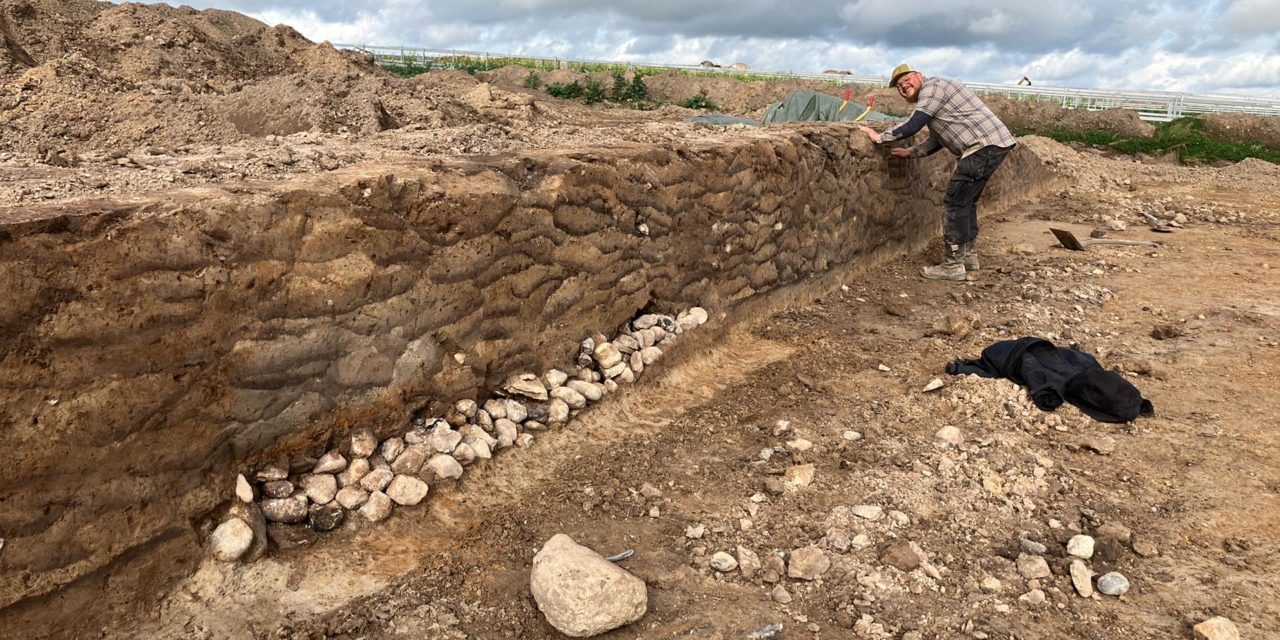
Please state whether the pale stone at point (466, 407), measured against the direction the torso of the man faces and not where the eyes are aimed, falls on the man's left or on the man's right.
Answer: on the man's left

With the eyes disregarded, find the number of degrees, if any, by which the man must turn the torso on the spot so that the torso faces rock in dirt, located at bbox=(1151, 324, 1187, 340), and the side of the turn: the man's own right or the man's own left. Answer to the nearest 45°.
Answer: approximately 135° to the man's own left

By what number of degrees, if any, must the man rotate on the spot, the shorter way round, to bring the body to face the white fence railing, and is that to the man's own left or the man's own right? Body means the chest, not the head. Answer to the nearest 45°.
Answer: approximately 90° to the man's own right

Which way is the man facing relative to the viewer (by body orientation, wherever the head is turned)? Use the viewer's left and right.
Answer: facing to the left of the viewer
